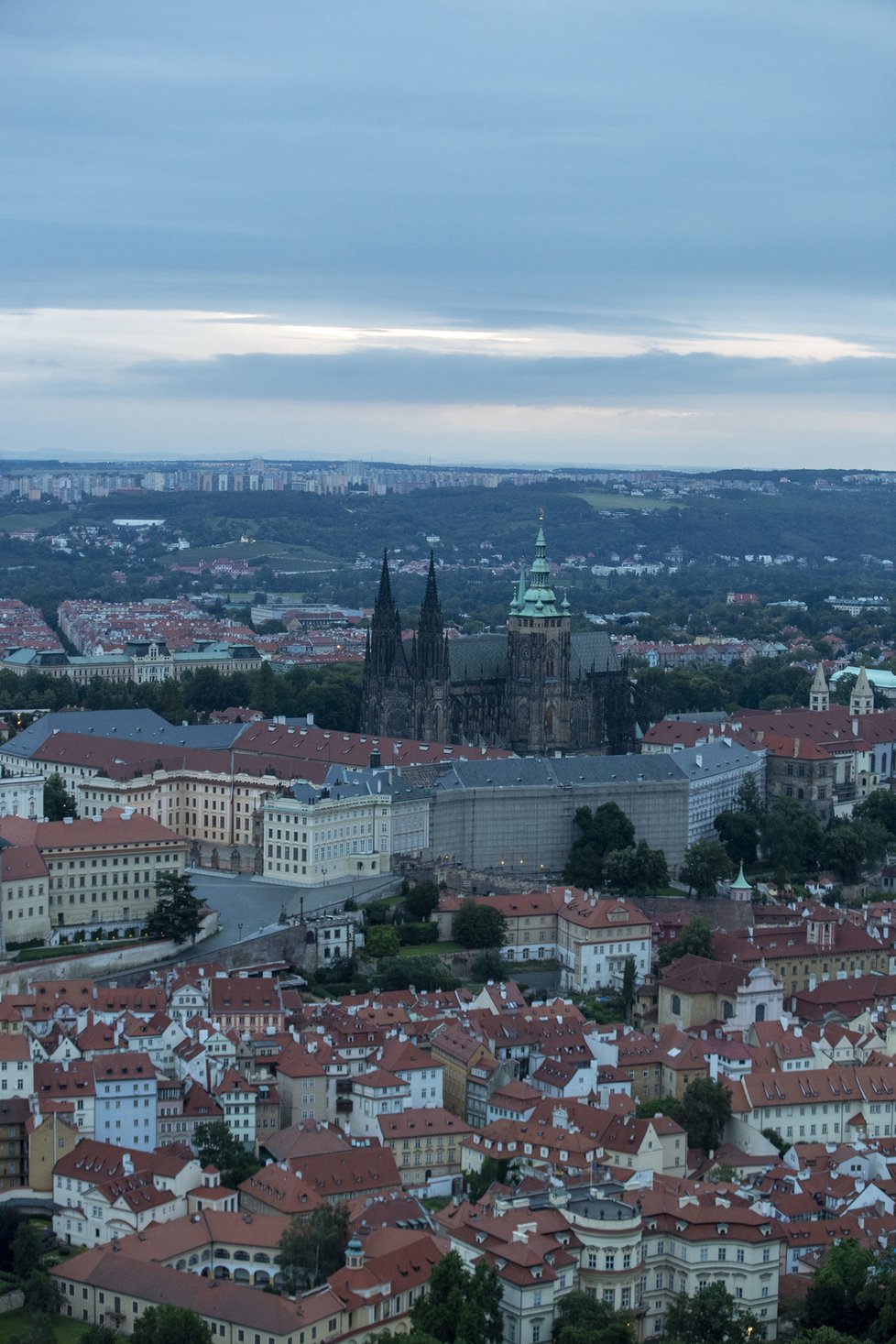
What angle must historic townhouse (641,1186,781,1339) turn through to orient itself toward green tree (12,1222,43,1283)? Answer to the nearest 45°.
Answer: approximately 90° to its right

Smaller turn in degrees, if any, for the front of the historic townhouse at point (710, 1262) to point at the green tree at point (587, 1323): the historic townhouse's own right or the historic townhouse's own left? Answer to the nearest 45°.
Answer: approximately 45° to the historic townhouse's own right

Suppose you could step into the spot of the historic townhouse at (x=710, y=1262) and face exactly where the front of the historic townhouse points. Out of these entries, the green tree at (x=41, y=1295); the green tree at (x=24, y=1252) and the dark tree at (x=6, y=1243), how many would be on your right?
3

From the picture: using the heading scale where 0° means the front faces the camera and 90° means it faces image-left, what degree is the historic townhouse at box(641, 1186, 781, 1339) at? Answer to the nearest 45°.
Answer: approximately 0°

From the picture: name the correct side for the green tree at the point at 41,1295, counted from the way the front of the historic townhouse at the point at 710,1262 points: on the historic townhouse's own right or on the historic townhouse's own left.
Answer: on the historic townhouse's own right

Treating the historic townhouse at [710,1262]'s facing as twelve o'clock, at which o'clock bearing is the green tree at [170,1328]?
The green tree is roughly at 2 o'clock from the historic townhouse.

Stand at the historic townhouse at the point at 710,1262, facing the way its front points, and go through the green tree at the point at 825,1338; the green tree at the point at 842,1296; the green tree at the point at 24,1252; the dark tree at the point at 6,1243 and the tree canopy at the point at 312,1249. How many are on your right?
3

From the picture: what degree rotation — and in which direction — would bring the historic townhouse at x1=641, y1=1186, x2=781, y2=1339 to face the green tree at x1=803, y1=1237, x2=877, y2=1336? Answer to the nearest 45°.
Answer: approximately 90° to its left

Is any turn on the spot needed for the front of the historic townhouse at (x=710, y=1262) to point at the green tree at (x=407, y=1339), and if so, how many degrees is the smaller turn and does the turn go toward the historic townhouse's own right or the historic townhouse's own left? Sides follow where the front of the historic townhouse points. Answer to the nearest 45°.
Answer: approximately 45° to the historic townhouse's own right

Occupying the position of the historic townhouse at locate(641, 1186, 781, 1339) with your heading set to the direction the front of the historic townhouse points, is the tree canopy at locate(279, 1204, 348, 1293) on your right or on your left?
on your right

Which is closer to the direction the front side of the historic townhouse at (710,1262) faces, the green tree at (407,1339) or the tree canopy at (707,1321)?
the tree canopy

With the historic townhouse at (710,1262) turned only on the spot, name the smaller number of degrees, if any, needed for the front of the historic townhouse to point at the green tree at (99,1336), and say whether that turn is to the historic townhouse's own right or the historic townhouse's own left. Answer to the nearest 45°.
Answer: approximately 90° to the historic townhouse's own right

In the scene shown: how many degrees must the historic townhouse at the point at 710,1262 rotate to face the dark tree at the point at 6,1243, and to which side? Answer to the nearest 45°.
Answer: approximately 90° to its right
